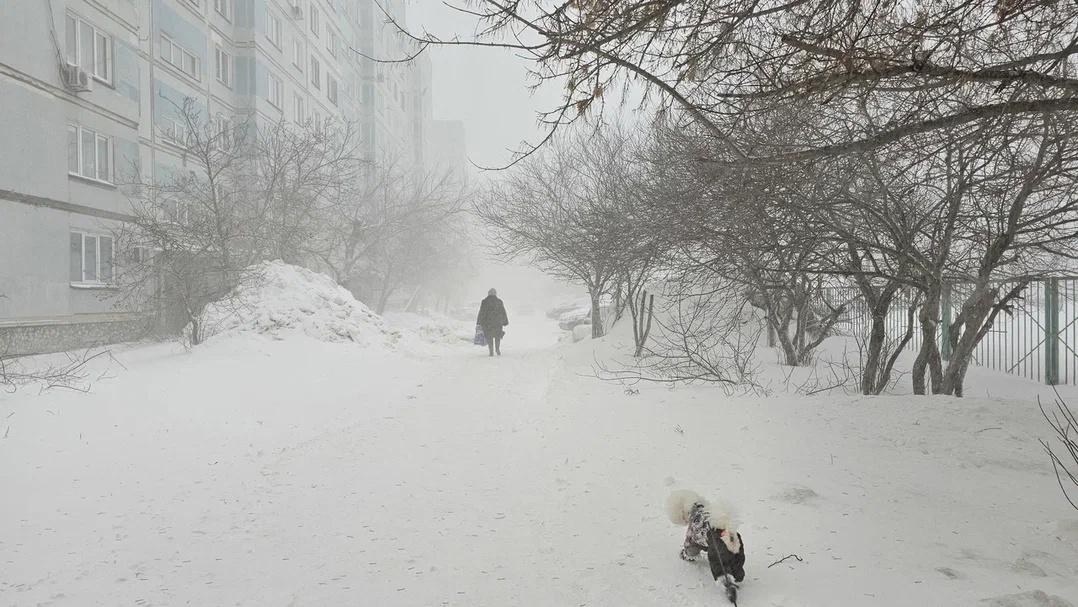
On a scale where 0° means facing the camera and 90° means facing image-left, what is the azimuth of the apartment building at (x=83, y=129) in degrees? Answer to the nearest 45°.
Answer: approximately 315°

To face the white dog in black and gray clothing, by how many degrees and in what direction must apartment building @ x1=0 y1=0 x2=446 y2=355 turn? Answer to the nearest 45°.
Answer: approximately 45° to its right

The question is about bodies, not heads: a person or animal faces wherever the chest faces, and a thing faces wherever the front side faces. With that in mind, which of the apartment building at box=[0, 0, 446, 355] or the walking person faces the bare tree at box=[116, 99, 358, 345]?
the apartment building

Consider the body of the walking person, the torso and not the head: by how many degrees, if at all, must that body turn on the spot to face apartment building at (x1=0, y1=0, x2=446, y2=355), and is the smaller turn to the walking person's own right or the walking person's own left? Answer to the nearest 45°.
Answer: approximately 90° to the walking person's own left

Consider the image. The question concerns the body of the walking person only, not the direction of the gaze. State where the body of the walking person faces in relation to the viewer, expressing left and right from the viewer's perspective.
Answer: facing away from the viewer

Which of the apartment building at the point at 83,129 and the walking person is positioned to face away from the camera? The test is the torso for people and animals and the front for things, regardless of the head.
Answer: the walking person

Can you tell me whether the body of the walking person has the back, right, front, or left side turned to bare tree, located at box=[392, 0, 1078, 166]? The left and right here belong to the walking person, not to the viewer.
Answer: back

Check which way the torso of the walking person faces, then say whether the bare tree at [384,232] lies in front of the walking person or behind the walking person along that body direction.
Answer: in front

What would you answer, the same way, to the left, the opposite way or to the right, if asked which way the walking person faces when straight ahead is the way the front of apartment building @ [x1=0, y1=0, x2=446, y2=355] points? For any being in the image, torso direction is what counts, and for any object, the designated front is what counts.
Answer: to the left

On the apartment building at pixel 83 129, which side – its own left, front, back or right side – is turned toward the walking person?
front

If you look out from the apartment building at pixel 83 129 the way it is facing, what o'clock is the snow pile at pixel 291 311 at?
The snow pile is roughly at 12 o'clock from the apartment building.

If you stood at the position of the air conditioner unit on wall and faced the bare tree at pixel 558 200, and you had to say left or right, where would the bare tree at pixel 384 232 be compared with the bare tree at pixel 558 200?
left

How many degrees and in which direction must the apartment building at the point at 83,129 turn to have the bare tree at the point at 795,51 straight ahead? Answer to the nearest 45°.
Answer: approximately 45° to its right

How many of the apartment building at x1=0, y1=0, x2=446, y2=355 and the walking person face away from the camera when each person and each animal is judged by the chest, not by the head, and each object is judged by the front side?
1

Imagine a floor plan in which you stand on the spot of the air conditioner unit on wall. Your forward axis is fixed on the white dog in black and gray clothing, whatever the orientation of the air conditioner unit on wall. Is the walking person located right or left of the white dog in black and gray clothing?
left

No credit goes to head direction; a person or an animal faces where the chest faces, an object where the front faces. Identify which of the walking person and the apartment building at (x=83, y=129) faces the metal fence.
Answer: the apartment building
